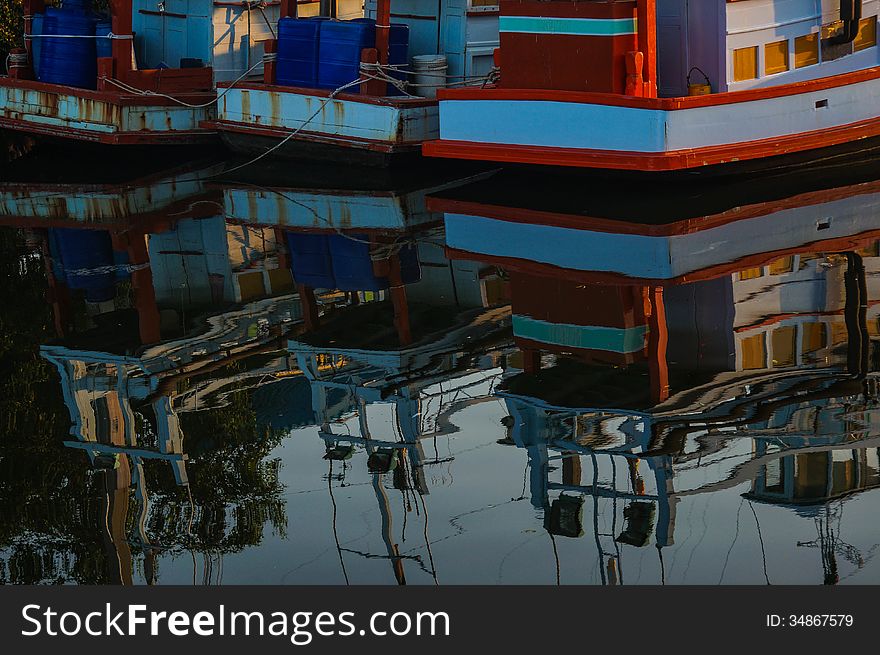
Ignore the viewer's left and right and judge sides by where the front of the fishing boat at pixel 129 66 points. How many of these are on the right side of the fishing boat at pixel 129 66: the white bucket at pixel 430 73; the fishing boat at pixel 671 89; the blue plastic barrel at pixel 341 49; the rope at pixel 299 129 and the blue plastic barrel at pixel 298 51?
5

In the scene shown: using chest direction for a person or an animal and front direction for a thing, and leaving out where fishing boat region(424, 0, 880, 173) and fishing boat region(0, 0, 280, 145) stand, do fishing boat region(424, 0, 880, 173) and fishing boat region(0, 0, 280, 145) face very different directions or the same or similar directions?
same or similar directions

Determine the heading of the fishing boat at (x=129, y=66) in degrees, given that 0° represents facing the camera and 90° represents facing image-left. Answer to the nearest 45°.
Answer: approximately 225°

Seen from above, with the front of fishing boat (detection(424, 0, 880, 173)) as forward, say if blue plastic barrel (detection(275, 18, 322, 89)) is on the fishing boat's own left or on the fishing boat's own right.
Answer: on the fishing boat's own left

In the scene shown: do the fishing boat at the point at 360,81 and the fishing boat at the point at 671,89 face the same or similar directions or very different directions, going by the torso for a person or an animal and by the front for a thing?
same or similar directions

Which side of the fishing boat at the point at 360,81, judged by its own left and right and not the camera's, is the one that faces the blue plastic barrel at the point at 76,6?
left

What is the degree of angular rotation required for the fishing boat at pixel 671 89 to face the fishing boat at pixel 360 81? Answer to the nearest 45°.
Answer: approximately 90° to its left

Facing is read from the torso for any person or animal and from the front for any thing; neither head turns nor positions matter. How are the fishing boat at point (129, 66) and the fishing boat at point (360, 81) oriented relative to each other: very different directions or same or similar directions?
same or similar directions

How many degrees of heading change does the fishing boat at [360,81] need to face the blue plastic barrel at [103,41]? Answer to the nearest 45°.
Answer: approximately 90° to its left

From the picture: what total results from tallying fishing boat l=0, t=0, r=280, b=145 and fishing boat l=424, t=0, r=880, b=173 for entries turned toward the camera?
0

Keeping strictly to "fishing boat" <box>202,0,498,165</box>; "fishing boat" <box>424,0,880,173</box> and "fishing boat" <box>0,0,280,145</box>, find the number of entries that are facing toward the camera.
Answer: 0
